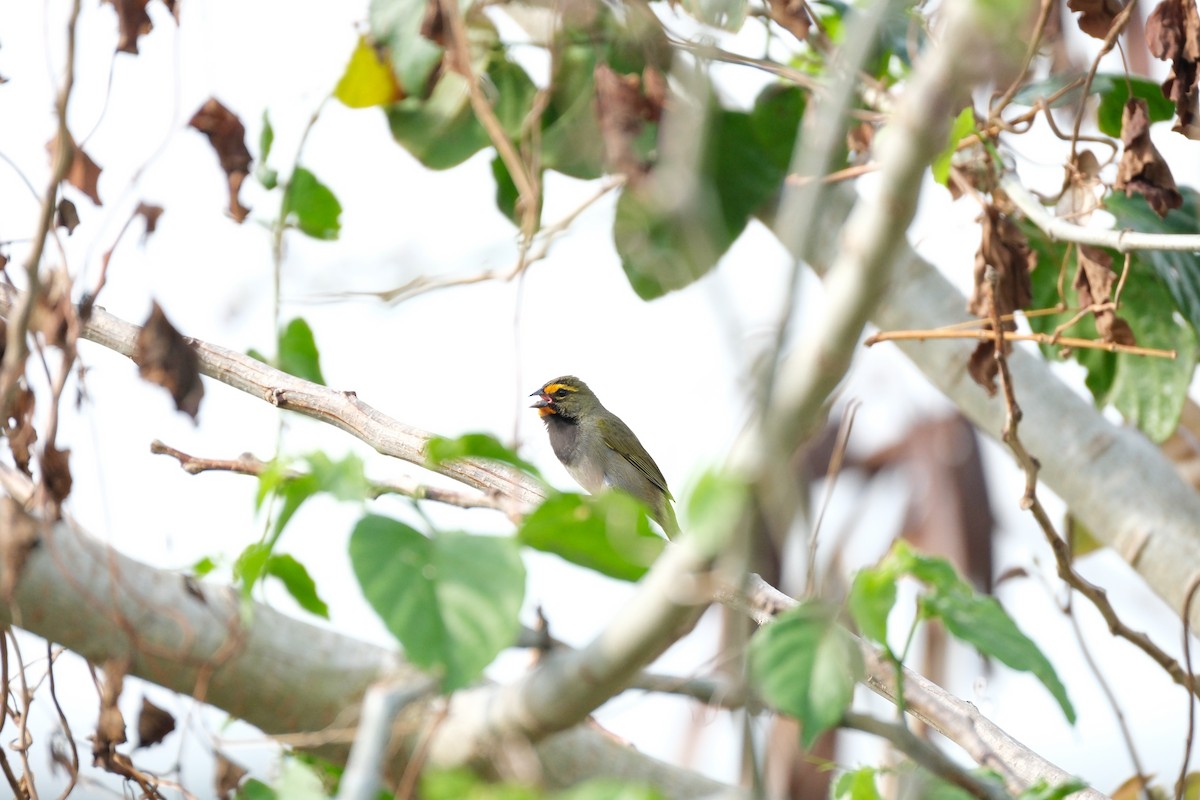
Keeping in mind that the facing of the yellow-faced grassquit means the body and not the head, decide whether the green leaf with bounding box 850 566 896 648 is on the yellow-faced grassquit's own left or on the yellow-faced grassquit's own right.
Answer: on the yellow-faced grassquit's own left

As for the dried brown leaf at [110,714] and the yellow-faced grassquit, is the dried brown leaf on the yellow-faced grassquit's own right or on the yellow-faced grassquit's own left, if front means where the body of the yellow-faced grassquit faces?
on the yellow-faced grassquit's own left

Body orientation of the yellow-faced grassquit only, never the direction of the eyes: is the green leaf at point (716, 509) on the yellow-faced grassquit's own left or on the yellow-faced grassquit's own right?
on the yellow-faced grassquit's own left

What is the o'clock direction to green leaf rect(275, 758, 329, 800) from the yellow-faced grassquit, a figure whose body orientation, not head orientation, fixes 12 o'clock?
The green leaf is roughly at 9 o'clock from the yellow-faced grassquit.

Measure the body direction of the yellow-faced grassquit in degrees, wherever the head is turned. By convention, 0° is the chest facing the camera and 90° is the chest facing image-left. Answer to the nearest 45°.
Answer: approximately 90°

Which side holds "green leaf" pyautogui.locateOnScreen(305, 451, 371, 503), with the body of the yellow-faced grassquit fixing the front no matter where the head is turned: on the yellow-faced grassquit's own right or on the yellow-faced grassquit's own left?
on the yellow-faced grassquit's own left
